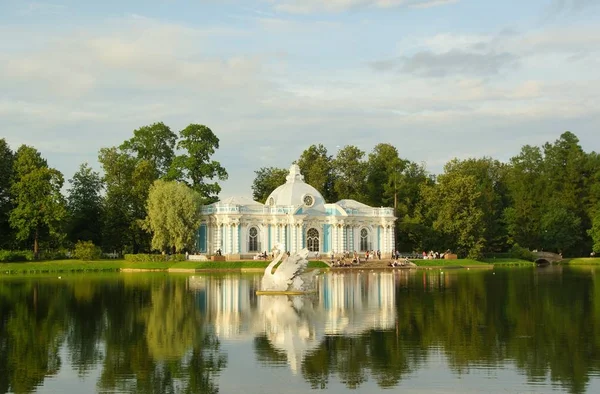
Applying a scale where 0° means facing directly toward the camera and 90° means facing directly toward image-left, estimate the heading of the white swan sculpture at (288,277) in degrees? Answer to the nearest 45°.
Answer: approximately 90°
